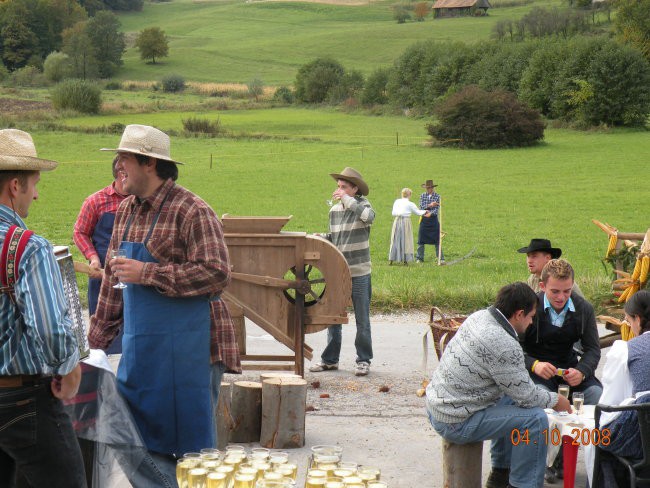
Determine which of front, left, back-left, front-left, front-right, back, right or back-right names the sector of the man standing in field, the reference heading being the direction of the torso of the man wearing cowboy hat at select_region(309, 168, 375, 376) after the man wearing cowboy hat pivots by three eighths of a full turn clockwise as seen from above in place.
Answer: front

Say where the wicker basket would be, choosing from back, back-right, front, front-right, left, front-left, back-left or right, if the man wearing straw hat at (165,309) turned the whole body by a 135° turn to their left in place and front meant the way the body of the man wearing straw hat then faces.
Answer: front-left

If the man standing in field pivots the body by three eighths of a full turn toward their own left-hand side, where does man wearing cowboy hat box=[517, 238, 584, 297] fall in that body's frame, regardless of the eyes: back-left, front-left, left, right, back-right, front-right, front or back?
back-right

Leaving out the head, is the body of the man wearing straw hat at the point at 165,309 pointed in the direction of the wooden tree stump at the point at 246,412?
no

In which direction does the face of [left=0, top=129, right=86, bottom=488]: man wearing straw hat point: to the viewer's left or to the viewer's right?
to the viewer's right

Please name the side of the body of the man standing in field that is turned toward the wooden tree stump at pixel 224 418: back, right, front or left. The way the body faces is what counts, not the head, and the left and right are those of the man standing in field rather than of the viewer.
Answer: front

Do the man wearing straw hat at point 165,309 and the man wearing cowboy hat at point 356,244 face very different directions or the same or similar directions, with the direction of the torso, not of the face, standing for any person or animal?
same or similar directions

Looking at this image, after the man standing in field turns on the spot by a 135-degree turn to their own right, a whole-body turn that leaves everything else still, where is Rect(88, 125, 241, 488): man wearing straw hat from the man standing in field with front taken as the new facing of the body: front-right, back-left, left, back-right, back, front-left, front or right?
back-left

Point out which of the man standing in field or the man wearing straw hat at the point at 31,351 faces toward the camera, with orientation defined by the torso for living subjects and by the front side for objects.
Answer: the man standing in field

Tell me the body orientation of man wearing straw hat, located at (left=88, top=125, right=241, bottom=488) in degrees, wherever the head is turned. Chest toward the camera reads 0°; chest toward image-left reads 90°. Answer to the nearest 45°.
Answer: approximately 45°

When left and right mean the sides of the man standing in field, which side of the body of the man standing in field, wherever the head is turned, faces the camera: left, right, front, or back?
front

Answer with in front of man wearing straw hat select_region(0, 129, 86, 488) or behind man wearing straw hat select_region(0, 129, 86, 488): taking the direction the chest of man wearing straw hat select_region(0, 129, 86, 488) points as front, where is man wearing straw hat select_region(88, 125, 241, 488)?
in front

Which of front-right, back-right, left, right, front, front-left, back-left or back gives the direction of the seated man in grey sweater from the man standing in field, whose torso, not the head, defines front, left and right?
front

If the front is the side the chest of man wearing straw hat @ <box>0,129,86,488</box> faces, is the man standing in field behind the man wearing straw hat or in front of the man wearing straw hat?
in front

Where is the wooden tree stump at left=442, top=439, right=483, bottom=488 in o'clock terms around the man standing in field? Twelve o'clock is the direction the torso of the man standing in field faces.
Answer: The wooden tree stump is roughly at 12 o'clock from the man standing in field.
